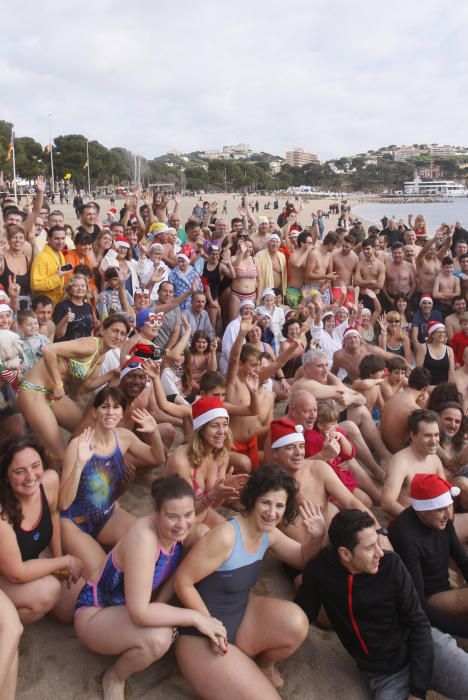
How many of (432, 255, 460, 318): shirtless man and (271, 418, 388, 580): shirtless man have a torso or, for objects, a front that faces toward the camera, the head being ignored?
2

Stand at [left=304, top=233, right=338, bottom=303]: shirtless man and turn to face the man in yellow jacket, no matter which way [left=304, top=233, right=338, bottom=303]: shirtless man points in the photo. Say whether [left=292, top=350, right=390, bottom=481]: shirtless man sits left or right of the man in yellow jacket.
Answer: left

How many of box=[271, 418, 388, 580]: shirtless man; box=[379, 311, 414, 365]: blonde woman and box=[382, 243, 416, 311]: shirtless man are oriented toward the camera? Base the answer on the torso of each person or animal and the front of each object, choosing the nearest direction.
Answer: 3

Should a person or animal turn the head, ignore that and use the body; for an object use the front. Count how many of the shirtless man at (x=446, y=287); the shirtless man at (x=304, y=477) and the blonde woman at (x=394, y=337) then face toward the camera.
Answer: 3

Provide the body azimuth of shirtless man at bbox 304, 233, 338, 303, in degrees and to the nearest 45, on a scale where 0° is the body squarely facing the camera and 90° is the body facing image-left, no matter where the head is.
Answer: approximately 315°

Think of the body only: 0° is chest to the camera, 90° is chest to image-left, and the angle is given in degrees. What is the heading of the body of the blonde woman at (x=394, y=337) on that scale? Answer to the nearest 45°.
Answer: approximately 0°

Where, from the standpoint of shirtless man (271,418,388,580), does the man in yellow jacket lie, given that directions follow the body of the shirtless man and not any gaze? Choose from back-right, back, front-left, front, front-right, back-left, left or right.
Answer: back-right

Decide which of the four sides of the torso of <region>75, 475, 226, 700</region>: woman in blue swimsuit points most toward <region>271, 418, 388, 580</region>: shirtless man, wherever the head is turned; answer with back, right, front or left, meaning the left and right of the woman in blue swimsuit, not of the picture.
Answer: left

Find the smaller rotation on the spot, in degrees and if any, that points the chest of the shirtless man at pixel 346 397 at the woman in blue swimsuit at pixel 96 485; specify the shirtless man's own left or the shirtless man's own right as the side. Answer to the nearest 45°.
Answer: approximately 90° to the shirtless man's own right

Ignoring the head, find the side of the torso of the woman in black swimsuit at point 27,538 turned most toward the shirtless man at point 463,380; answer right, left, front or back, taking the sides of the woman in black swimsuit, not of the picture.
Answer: left

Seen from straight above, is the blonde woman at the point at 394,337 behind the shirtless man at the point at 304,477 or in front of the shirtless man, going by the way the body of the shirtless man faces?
behind
